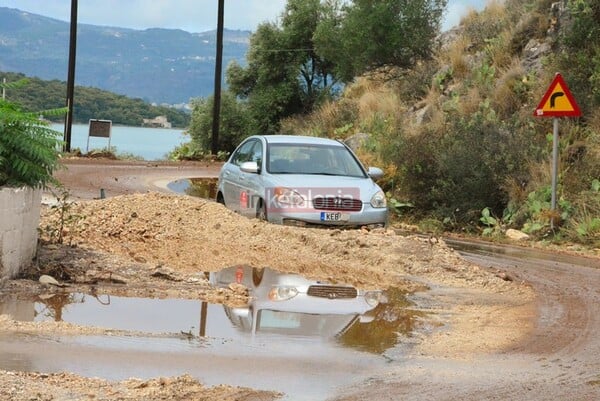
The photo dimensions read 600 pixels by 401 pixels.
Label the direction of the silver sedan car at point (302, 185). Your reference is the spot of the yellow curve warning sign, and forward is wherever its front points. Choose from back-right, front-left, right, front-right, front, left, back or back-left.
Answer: front-right

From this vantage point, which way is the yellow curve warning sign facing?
toward the camera

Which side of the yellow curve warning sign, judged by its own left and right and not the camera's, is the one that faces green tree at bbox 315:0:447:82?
back

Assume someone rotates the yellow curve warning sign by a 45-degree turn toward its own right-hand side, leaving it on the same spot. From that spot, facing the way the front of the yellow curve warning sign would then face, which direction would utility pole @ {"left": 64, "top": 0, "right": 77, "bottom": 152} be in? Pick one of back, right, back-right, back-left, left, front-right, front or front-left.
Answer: right

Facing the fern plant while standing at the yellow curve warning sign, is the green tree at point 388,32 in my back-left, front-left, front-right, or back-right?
back-right

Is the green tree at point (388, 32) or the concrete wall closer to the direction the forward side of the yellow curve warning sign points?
the concrete wall

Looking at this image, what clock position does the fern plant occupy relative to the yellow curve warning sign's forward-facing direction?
The fern plant is roughly at 1 o'clock from the yellow curve warning sign.

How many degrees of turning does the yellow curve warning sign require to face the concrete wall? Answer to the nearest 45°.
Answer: approximately 45° to its right
